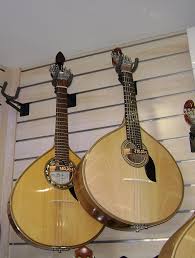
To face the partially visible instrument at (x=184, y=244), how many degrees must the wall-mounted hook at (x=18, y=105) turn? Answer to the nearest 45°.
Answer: approximately 90° to its left

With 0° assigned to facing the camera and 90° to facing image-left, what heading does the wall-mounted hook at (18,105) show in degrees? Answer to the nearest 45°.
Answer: approximately 45°

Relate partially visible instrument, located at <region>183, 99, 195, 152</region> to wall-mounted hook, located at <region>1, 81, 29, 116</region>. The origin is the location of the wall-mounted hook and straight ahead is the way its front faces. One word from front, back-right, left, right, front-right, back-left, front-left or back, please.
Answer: left

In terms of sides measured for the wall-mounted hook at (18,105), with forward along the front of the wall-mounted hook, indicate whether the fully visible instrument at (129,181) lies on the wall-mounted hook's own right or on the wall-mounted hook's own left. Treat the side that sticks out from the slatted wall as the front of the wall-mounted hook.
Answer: on the wall-mounted hook's own left
